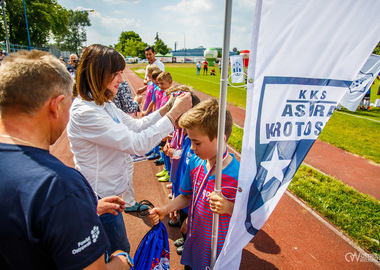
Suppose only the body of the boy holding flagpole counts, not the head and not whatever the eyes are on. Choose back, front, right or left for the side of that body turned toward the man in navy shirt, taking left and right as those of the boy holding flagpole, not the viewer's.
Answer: front

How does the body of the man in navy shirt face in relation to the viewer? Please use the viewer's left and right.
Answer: facing away from the viewer and to the right of the viewer

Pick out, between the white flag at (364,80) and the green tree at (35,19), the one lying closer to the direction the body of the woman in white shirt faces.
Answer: the white flag

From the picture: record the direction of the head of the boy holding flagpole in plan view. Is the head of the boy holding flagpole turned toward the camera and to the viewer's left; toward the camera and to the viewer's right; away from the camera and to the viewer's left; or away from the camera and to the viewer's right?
toward the camera and to the viewer's left

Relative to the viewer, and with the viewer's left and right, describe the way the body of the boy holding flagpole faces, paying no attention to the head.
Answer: facing the viewer and to the left of the viewer

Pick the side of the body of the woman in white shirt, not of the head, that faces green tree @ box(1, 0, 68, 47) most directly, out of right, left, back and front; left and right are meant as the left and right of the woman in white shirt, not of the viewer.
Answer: left

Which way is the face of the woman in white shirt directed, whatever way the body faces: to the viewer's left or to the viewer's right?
to the viewer's right

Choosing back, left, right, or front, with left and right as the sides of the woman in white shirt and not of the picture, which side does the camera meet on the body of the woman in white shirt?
right

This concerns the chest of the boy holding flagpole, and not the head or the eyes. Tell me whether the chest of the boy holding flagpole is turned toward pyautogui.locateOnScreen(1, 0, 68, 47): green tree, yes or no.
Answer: no

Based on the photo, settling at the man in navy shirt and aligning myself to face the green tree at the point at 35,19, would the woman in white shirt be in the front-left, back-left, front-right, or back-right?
front-right

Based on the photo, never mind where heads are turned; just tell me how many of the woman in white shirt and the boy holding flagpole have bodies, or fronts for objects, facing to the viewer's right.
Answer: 1

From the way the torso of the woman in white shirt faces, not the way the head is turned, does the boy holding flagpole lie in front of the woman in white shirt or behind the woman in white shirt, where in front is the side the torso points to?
in front

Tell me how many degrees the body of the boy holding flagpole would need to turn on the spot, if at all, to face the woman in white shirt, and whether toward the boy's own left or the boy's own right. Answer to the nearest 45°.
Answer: approximately 45° to the boy's own right
